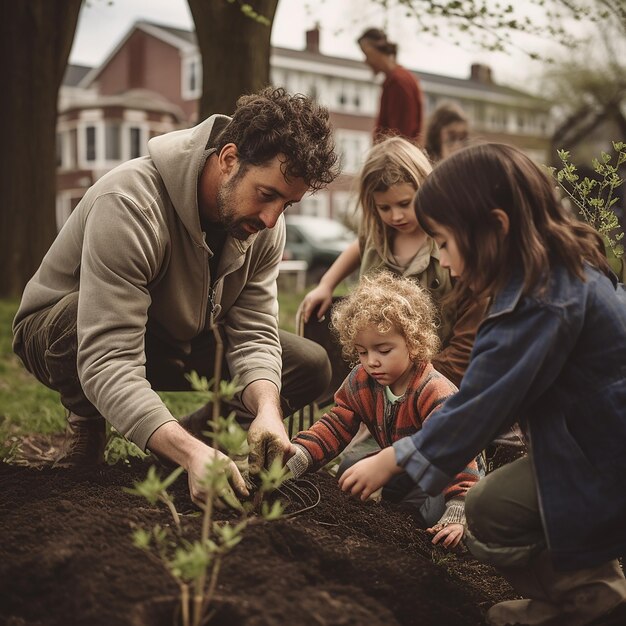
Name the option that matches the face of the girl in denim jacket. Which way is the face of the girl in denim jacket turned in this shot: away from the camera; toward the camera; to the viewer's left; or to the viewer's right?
to the viewer's left

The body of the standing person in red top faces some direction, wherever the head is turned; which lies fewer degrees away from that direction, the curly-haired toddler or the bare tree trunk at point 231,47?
the bare tree trunk

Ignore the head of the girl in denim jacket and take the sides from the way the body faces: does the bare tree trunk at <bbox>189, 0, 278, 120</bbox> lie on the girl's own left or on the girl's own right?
on the girl's own right

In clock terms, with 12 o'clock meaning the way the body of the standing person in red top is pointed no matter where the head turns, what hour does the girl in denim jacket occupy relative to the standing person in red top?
The girl in denim jacket is roughly at 9 o'clock from the standing person in red top.

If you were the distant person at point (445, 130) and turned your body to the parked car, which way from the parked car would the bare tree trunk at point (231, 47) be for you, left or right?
left

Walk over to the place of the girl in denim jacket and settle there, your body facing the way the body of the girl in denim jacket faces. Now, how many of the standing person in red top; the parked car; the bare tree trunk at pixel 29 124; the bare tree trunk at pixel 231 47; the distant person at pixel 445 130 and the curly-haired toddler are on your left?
0

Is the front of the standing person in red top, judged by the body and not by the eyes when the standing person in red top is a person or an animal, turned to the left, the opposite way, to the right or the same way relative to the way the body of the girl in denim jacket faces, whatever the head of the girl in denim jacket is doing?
the same way

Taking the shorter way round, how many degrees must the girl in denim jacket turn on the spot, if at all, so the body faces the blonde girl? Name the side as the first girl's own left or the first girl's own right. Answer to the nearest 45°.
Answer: approximately 90° to the first girl's own right

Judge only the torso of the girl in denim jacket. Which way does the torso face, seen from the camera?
to the viewer's left

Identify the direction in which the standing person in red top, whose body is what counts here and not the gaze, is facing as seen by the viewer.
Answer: to the viewer's left

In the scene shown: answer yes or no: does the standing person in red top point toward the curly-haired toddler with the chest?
no

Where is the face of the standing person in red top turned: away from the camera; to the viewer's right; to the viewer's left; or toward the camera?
to the viewer's left

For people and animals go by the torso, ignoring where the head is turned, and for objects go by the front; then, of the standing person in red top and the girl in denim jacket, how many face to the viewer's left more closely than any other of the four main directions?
2
